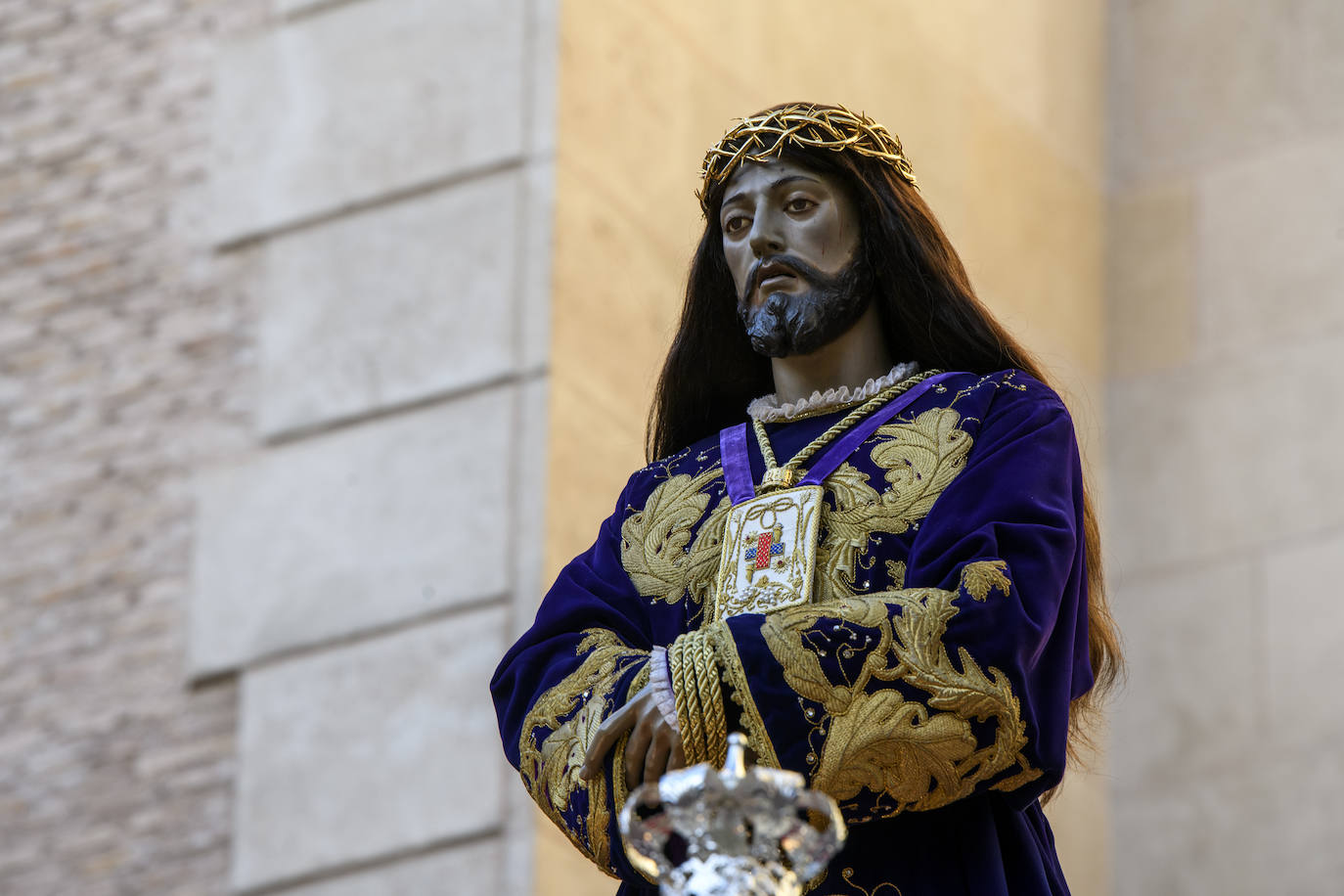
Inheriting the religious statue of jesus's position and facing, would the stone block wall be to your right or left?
on your right

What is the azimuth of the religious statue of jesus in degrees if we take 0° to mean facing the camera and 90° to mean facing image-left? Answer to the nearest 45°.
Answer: approximately 45°
